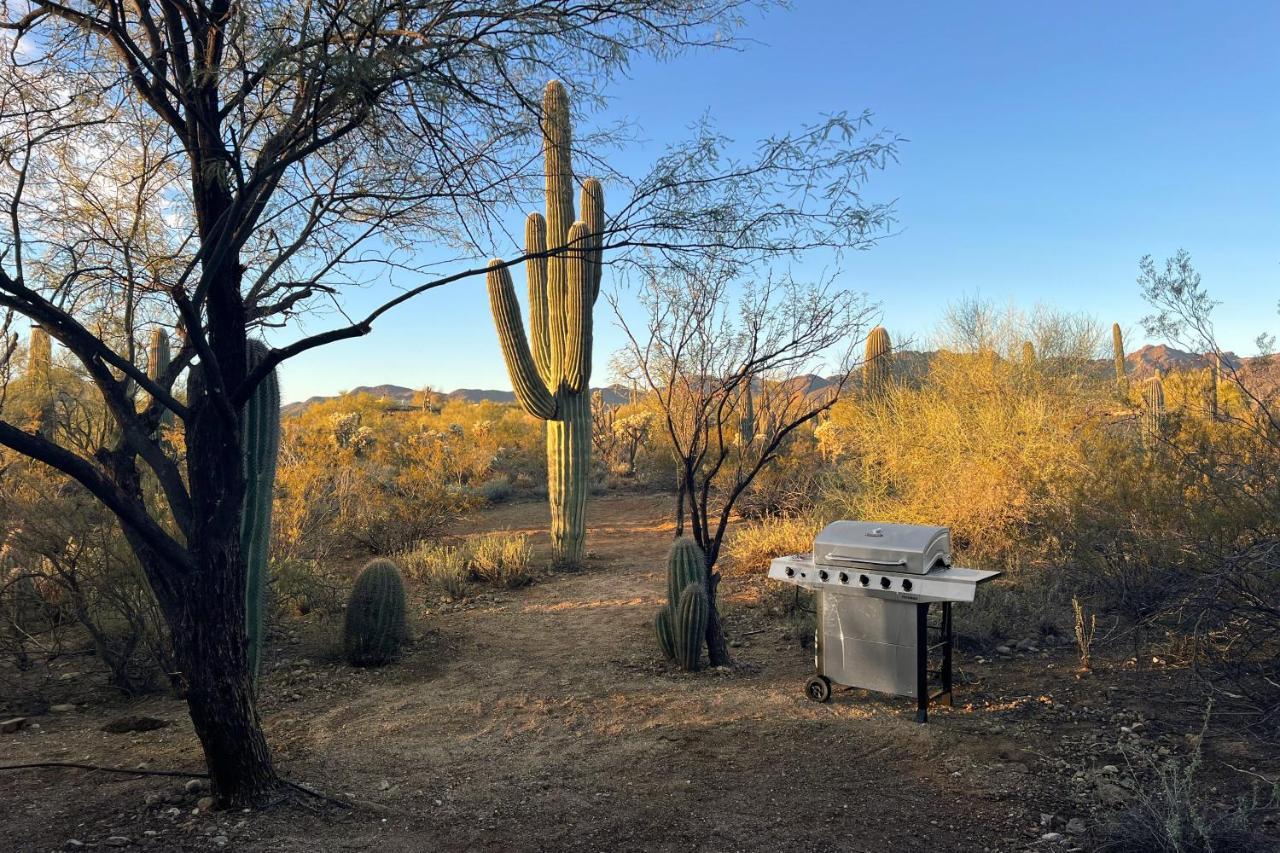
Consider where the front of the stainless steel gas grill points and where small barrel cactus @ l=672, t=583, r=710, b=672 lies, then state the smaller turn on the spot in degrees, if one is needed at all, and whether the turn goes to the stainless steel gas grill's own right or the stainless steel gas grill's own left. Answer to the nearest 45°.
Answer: approximately 90° to the stainless steel gas grill's own right

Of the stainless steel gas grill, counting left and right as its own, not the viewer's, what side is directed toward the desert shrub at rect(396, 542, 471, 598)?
right

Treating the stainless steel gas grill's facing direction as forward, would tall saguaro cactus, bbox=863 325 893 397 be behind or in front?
behind

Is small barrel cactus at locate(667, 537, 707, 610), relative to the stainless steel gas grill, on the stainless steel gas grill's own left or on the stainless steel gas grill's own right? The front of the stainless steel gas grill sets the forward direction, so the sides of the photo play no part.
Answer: on the stainless steel gas grill's own right

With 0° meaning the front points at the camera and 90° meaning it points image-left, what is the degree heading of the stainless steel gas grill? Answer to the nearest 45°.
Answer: approximately 45°

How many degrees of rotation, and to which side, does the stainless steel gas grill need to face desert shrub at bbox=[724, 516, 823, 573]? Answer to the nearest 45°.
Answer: approximately 135° to its right

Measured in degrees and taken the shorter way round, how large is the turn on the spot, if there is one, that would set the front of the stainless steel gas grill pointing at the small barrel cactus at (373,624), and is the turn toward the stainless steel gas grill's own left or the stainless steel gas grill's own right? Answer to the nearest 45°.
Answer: approximately 45° to the stainless steel gas grill's own right

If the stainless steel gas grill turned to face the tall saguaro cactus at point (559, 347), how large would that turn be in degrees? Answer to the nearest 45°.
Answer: approximately 90° to its right

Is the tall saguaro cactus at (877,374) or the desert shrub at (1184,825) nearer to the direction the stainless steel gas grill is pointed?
the desert shrub
